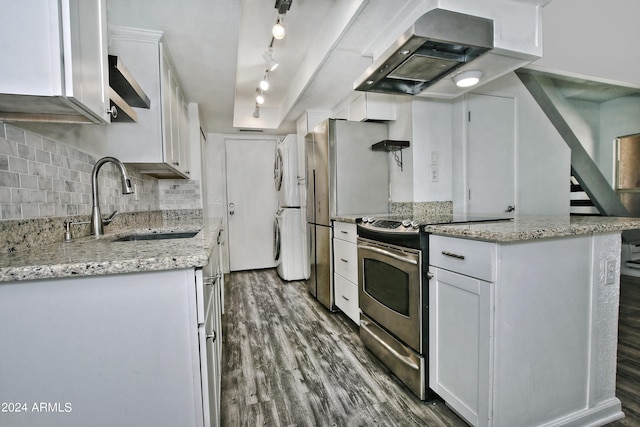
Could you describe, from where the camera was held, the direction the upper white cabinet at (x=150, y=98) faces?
facing to the right of the viewer

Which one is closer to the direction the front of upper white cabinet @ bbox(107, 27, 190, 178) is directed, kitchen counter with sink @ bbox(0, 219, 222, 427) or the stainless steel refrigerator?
the stainless steel refrigerator

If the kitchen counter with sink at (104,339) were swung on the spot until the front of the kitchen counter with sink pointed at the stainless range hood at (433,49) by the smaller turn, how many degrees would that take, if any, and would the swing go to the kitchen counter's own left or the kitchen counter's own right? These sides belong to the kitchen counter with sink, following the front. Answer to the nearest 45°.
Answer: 0° — it already faces it

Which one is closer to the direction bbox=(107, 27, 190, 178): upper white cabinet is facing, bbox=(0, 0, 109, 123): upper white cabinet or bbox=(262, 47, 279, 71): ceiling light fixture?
the ceiling light fixture

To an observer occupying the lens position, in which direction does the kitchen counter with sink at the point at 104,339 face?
facing to the right of the viewer

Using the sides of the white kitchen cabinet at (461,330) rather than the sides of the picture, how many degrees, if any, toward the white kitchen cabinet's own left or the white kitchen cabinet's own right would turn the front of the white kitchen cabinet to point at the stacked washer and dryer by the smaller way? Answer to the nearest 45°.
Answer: approximately 90° to the white kitchen cabinet's own right

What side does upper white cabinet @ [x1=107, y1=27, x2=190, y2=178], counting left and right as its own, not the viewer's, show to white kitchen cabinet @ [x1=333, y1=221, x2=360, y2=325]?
front

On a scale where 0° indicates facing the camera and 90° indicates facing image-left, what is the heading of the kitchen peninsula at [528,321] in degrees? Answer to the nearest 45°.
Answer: approximately 45°

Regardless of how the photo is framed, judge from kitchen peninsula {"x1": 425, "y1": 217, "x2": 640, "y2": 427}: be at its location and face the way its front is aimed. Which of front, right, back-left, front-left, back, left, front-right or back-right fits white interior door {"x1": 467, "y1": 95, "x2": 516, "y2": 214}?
back-right

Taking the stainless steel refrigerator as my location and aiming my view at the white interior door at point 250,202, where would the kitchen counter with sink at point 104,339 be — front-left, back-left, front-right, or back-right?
back-left
